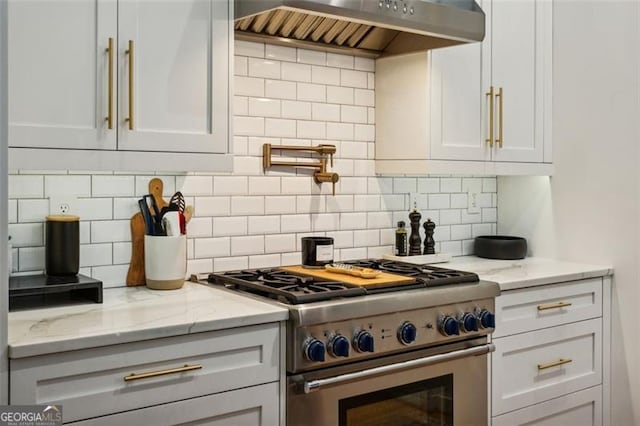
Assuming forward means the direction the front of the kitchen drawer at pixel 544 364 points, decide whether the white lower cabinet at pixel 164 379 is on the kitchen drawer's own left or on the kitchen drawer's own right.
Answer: on the kitchen drawer's own right

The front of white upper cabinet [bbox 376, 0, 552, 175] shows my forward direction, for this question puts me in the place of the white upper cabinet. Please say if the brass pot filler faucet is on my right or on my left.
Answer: on my right

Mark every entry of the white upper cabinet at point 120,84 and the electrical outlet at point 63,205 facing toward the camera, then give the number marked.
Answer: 2

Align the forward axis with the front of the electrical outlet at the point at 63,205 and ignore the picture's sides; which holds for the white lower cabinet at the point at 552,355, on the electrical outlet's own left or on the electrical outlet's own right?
on the electrical outlet's own left

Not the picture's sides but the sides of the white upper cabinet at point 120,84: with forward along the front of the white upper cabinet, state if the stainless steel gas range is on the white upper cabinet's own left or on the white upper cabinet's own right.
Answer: on the white upper cabinet's own left

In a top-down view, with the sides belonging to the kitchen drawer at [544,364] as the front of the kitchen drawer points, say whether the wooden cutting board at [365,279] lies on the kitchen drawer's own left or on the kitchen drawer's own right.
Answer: on the kitchen drawer's own right
